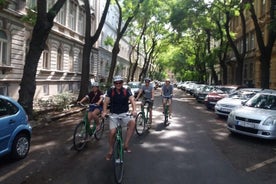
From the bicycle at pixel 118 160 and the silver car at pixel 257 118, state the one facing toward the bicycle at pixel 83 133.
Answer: the silver car

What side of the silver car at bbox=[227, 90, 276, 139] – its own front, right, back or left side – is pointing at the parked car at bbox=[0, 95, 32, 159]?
front

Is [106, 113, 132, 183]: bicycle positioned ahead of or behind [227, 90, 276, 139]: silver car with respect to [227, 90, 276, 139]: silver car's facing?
ahead

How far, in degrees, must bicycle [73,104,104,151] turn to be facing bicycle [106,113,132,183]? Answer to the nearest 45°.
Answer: approximately 45° to its left

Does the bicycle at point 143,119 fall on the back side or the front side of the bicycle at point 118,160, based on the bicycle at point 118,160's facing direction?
on the back side

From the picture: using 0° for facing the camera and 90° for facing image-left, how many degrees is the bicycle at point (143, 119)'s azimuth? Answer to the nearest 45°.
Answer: approximately 45°

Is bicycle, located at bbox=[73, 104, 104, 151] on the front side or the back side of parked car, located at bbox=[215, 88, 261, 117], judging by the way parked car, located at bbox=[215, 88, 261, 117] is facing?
on the front side

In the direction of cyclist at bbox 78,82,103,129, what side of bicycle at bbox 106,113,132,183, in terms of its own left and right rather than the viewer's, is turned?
back

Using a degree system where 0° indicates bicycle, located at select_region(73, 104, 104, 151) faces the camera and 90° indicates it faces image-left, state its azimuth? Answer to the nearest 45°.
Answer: approximately 45°
